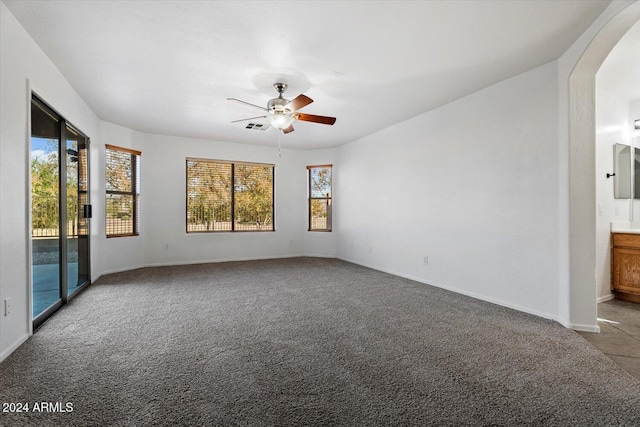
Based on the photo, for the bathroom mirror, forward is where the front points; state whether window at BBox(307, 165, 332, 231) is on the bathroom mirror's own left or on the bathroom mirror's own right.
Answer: on the bathroom mirror's own right

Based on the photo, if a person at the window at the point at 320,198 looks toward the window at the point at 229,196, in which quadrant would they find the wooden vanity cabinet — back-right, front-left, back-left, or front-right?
back-left

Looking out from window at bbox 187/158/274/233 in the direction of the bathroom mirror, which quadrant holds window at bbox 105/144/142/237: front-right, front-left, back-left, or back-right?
back-right
